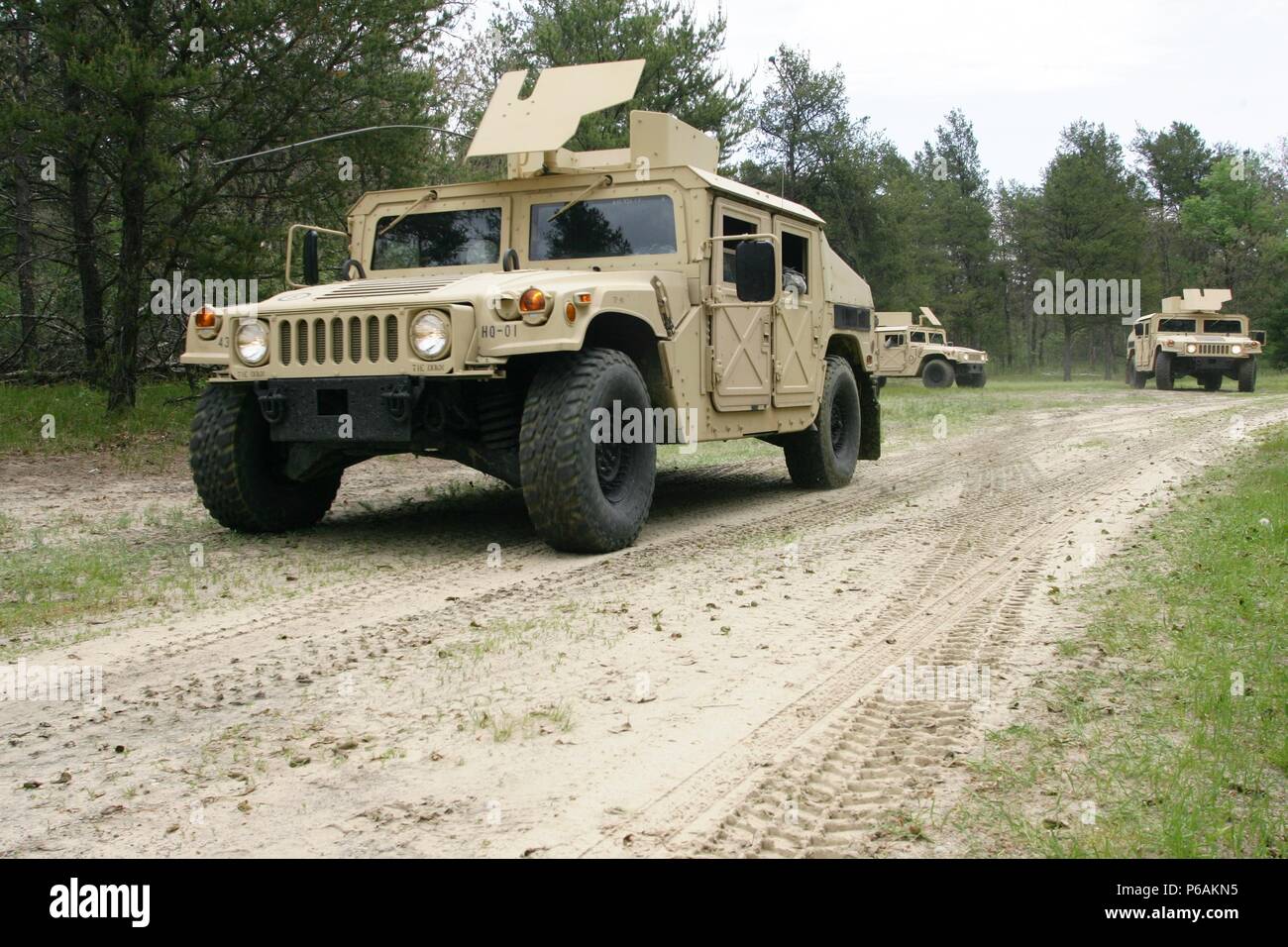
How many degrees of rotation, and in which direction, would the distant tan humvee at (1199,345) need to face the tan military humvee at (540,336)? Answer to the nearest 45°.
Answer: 0° — it already faces it

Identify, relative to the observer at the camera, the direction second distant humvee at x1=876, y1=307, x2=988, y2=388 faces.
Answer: facing the viewer and to the right of the viewer

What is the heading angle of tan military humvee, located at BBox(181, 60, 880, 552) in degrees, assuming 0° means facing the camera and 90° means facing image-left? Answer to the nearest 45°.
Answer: approximately 45°

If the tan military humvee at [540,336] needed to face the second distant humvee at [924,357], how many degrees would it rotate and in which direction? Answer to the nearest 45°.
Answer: approximately 135° to its right

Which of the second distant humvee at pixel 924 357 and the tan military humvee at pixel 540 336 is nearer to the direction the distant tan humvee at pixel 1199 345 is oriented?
the tan military humvee

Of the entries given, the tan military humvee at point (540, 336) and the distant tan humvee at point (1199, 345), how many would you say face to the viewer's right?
0

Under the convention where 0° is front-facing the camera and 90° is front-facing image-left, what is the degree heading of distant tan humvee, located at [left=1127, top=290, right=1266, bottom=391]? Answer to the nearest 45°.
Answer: approximately 0°

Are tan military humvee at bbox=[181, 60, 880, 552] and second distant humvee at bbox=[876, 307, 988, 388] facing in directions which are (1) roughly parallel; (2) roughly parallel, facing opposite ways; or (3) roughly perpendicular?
roughly perpendicular

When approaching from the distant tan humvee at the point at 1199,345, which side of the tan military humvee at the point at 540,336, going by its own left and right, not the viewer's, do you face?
back

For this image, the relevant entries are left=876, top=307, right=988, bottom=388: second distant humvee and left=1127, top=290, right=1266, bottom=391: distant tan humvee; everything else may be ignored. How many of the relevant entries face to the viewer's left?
0
